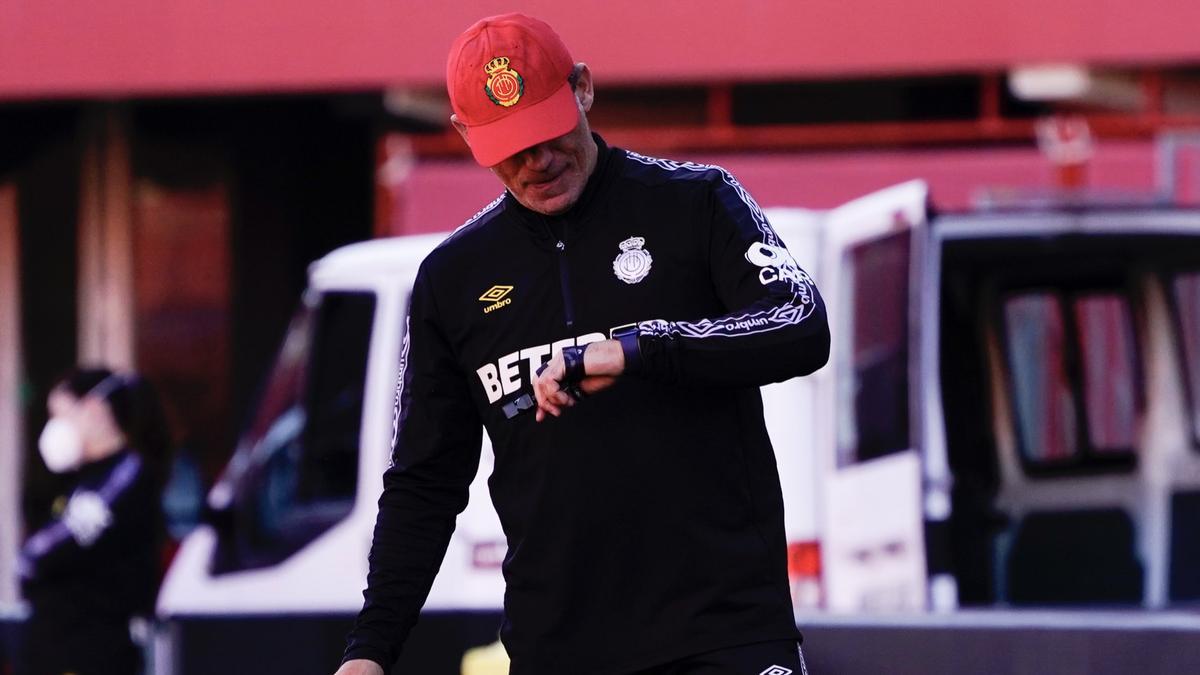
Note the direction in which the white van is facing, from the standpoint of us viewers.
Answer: facing away from the viewer and to the left of the viewer

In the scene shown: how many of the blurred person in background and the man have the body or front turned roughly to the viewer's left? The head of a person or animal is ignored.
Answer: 1

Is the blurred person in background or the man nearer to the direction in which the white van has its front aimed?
the blurred person in background

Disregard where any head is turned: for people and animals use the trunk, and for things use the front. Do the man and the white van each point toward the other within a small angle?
no

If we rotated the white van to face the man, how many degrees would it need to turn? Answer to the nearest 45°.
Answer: approximately 135° to its left

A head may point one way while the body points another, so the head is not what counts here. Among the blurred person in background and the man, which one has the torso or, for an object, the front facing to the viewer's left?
the blurred person in background

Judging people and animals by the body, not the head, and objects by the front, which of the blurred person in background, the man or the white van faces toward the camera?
the man

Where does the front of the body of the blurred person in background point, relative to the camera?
to the viewer's left

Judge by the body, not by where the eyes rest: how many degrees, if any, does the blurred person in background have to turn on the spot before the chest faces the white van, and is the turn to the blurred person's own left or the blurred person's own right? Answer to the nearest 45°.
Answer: approximately 180°

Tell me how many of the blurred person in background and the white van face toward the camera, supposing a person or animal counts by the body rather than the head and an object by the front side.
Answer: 0

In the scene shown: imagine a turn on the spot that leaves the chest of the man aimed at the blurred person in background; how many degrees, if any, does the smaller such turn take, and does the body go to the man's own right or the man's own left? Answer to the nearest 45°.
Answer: approximately 135° to the man's own right

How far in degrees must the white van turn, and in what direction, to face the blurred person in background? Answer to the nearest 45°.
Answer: approximately 45° to its left

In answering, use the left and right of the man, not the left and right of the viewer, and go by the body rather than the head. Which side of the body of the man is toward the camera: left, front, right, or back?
front

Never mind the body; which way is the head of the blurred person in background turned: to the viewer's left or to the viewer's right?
to the viewer's left

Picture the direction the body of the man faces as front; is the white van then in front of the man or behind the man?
behind
